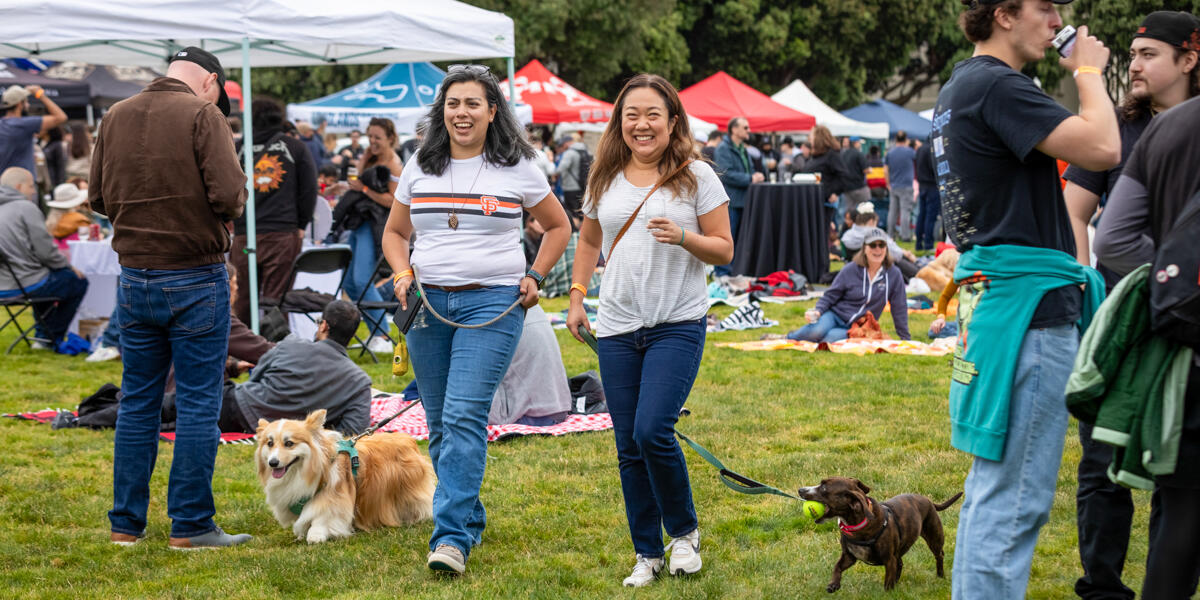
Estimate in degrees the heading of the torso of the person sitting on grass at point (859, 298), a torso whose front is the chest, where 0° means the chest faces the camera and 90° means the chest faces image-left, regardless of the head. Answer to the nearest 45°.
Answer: approximately 0°

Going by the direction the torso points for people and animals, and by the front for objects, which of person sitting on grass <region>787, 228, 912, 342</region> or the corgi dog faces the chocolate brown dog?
the person sitting on grass

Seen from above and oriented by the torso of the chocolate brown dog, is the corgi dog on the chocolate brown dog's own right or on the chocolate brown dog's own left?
on the chocolate brown dog's own right

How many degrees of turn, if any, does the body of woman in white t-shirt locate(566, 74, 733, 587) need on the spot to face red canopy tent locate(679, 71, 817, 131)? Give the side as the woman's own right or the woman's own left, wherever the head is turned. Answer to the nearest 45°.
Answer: approximately 180°

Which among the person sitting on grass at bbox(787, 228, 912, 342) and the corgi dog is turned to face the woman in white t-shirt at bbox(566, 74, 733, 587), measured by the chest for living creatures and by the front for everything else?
the person sitting on grass

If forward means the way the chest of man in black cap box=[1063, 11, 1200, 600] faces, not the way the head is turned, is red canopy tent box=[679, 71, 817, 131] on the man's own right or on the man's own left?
on the man's own right

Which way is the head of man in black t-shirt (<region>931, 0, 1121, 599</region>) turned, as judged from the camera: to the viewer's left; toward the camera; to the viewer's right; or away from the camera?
to the viewer's right

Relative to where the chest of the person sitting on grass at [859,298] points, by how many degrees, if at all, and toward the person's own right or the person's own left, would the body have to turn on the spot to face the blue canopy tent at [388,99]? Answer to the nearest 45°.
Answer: approximately 135° to the person's own right
